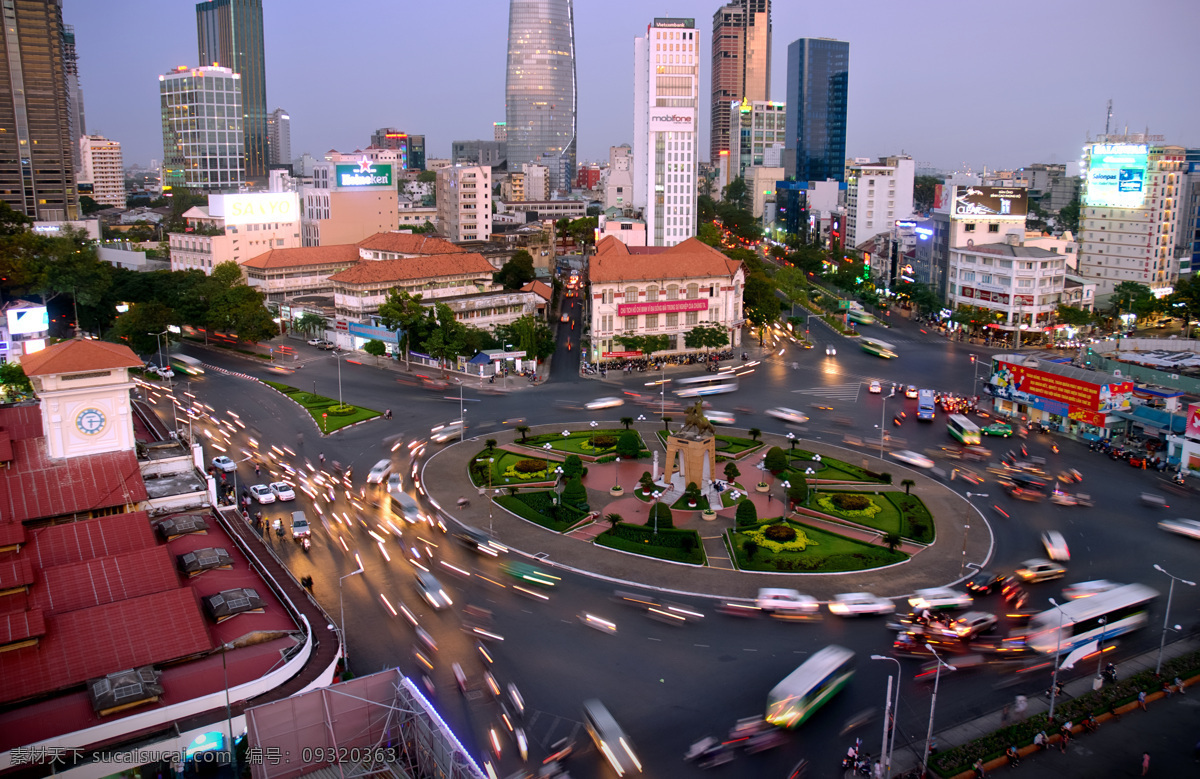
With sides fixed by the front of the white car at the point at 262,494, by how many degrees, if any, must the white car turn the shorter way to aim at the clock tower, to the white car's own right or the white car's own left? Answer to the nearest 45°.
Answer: approximately 90° to the white car's own right

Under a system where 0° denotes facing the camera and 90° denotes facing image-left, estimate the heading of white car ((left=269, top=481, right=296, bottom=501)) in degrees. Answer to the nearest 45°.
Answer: approximately 315°

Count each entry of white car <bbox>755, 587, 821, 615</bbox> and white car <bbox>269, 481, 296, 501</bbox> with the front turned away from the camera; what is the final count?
0

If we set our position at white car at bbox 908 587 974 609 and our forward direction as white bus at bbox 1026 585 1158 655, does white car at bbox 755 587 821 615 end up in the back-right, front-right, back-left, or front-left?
back-right

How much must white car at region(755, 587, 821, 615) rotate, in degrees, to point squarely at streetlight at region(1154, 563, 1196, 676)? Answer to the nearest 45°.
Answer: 0° — it already faces it

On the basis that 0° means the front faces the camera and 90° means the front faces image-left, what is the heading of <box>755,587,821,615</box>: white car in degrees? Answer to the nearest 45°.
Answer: approximately 270°

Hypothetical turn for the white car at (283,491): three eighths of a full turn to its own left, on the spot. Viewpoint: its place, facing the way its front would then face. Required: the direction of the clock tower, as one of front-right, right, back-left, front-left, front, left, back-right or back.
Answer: back-left

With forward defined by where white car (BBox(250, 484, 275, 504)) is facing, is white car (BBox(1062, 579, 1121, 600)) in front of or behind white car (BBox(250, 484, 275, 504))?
in front

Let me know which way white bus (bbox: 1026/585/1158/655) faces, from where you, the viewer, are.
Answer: facing away from the viewer and to the right of the viewer

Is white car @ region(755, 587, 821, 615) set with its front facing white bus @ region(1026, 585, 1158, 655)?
yes
